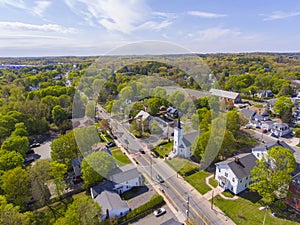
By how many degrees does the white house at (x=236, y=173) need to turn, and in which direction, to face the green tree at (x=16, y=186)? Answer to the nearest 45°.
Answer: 0° — it already faces it

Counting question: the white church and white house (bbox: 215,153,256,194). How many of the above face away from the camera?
0

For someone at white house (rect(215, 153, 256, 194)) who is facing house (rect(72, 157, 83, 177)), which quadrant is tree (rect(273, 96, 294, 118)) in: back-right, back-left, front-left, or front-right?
back-right

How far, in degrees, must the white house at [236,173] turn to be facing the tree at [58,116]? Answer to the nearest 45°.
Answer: approximately 45° to its right

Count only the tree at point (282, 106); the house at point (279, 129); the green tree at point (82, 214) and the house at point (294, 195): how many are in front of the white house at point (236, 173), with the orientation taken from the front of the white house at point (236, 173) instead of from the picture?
1

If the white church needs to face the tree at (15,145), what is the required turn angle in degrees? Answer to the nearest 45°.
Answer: approximately 45° to its right

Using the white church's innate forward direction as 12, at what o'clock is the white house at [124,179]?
The white house is roughly at 12 o'clock from the white church.

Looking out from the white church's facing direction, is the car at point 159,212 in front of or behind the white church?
in front

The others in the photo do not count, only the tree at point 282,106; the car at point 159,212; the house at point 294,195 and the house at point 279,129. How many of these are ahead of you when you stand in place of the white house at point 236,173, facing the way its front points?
1

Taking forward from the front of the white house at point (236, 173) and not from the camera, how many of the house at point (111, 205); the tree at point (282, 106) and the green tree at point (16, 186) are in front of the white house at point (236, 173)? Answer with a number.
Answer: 2

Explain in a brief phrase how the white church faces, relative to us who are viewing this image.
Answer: facing the viewer and to the left of the viewer

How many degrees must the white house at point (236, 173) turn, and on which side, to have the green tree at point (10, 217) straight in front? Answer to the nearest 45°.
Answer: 0° — it already faces it

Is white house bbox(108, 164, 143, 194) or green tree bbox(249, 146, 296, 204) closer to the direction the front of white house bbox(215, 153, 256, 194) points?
the white house

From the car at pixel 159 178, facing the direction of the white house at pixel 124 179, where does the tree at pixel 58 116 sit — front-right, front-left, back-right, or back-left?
front-right

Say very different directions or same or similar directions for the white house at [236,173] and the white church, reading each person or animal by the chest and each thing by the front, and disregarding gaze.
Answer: same or similar directions

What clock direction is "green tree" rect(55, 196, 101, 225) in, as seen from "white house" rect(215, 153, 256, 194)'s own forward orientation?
The green tree is roughly at 12 o'clock from the white house.

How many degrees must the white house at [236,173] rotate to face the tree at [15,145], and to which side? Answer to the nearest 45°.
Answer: approximately 45° to its right

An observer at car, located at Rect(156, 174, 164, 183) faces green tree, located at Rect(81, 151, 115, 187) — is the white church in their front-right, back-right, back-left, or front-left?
back-right

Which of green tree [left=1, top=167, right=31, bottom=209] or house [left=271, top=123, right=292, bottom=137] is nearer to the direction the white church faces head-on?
the green tree

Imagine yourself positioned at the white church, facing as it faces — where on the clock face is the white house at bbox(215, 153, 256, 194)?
The white house is roughly at 9 o'clock from the white church.
